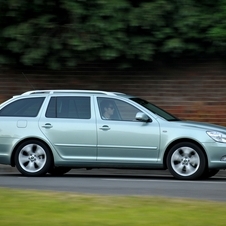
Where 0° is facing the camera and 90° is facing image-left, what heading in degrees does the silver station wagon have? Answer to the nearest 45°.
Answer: approximately 270°
